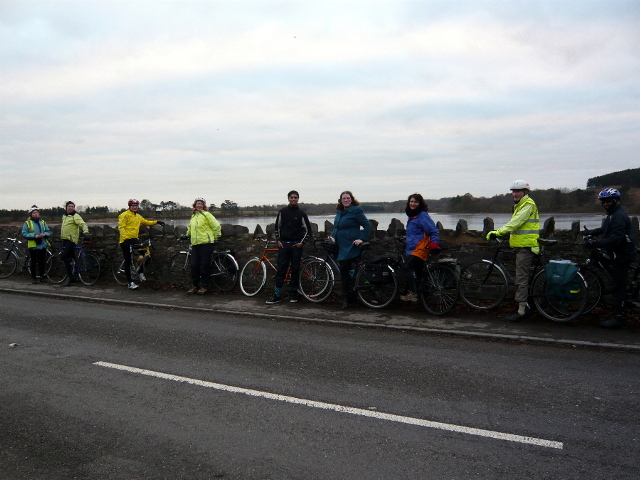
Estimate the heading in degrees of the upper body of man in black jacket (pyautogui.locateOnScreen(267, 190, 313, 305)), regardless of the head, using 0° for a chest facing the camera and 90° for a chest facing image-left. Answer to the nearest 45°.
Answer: approximately 0°

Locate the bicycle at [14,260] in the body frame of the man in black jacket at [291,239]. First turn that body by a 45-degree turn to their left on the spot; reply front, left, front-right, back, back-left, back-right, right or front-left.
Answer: back

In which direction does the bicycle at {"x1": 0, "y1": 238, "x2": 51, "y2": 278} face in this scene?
to the viewer's left

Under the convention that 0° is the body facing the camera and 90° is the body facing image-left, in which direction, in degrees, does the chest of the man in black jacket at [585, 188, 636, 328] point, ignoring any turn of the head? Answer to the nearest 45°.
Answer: approximately 90°
